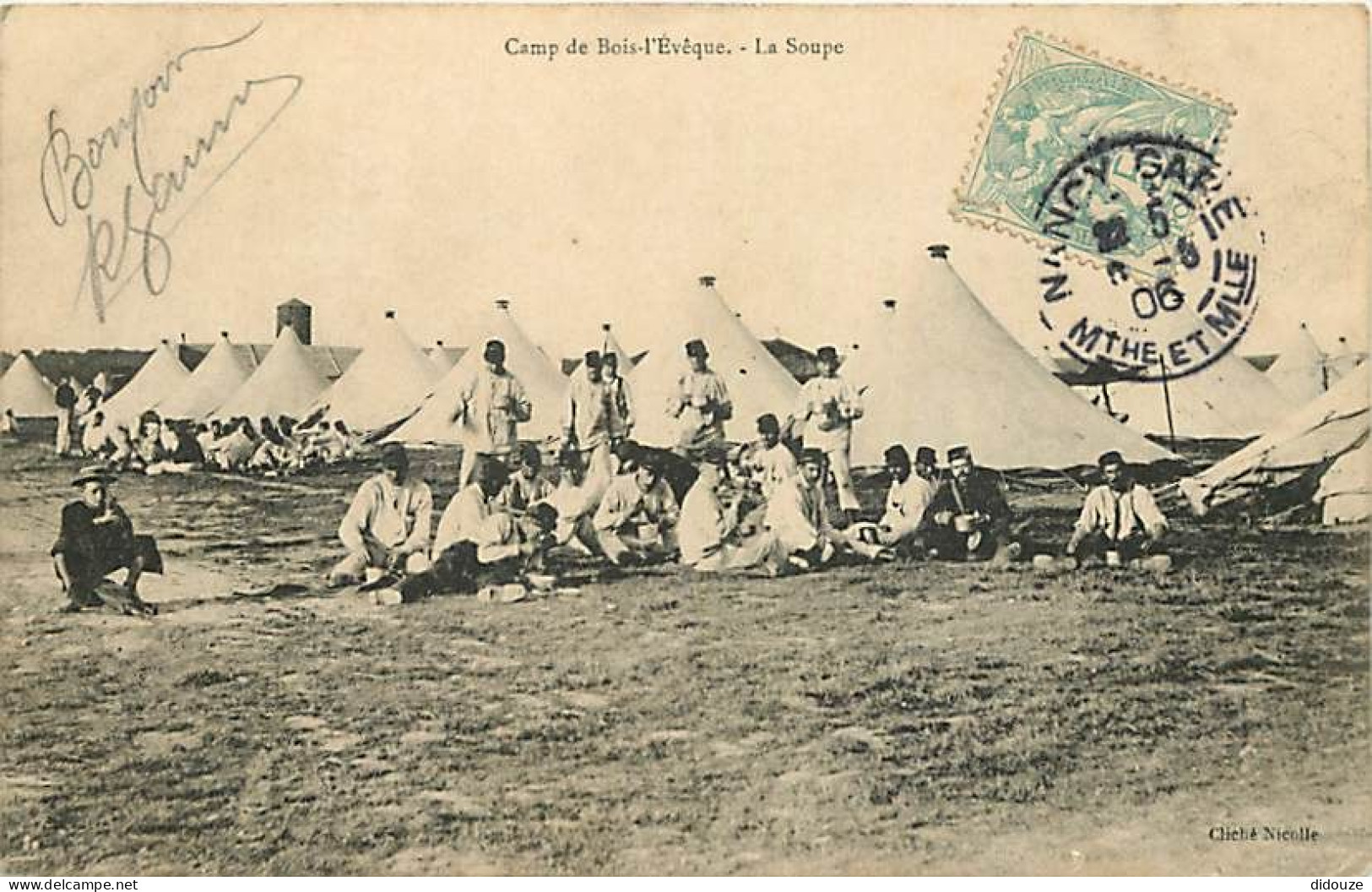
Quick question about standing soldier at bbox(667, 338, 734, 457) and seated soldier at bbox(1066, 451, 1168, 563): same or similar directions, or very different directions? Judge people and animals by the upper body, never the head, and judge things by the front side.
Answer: same or similar directions

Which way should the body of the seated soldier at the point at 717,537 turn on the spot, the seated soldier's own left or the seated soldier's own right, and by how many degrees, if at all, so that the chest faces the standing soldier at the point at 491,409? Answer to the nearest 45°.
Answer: approximately 180°

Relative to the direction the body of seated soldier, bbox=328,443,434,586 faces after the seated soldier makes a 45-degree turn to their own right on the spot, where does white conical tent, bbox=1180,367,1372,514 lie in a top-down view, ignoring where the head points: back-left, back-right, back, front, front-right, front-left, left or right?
back-left

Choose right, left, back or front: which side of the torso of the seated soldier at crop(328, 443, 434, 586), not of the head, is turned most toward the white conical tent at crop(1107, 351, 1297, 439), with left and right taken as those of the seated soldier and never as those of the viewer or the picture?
left

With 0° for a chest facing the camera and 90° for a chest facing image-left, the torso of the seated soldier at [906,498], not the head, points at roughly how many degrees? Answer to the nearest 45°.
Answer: approximately 45°

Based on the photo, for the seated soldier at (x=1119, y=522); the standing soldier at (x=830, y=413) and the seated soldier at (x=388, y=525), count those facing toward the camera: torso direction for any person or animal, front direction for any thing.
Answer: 3

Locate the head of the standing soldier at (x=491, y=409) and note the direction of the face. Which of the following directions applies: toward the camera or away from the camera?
toward the camera

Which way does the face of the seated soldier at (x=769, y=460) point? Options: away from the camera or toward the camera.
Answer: toward the camera

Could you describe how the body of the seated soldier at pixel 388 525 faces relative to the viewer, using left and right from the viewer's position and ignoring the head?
facing the viewer

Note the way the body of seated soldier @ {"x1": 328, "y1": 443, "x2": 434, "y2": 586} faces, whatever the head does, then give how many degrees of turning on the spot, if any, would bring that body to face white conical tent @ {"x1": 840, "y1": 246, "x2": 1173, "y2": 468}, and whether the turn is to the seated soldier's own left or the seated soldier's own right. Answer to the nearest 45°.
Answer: approximately 90° to the seated soldier's own left
